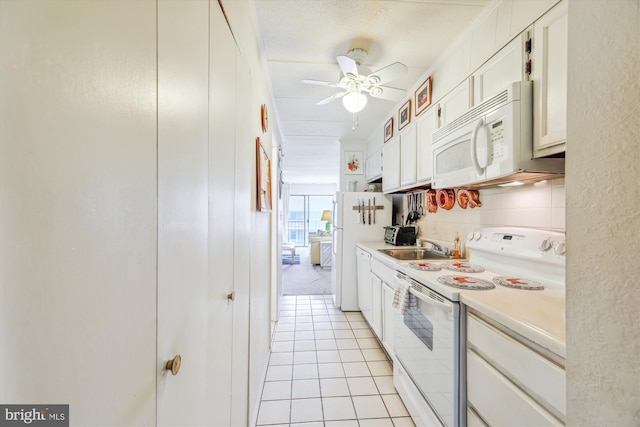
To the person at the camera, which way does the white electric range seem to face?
facing the viewer and to the left of the viewer

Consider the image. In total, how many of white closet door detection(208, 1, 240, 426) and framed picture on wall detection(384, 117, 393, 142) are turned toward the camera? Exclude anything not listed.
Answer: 0

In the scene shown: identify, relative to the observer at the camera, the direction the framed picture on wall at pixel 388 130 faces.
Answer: facing to the left of the viewer

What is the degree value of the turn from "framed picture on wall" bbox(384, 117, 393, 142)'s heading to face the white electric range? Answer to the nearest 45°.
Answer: approximately 90° to its left

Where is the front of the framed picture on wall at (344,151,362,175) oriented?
toward the camera

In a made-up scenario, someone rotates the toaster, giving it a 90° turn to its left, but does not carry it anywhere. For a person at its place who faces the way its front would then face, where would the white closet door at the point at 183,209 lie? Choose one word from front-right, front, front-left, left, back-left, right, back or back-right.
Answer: front-right

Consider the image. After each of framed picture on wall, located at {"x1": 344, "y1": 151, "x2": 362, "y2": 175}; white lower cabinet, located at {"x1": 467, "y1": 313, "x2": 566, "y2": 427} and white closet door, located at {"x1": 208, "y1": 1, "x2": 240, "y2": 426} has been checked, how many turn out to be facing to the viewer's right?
1

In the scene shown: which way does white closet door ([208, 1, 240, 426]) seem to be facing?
to the viewer's right

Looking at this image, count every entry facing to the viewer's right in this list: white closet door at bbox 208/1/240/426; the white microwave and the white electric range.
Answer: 1

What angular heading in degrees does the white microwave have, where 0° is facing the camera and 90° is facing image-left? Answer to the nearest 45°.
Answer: approximately 45°

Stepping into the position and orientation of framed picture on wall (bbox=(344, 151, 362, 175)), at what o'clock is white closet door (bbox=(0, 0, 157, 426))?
The white closet door is roughly at 12 o'clock from the framed picture on wall.

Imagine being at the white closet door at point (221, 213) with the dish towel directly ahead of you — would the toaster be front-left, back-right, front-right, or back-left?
front-left

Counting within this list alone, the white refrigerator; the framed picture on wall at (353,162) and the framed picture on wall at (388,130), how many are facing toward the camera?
1

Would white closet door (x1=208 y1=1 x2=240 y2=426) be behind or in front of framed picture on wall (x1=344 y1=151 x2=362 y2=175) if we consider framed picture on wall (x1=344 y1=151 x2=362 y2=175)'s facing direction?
in front
